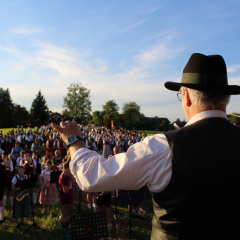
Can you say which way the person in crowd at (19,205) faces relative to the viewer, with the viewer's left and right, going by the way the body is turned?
facing the viewer and to the right of the viewer

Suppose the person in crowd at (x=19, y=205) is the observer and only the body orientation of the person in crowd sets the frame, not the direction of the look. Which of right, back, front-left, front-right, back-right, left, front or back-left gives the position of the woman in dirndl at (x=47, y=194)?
left

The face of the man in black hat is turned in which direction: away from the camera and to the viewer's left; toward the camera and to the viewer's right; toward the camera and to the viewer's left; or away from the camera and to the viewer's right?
away from the camera and to the viewer's left

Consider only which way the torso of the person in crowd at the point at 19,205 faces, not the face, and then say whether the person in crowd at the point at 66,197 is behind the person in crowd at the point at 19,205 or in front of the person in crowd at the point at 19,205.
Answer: in front
